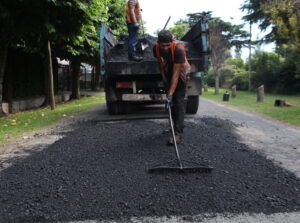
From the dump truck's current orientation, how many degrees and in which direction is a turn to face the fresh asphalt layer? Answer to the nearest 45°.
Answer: approximately 180°

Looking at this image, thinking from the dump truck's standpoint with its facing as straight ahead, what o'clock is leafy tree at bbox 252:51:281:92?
The leafy tree is roughly at 1 o'clock from the dump truck.

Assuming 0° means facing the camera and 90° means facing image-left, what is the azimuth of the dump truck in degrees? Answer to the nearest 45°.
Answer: approximately 180°

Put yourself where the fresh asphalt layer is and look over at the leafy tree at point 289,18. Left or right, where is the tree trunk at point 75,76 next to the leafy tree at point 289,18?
left

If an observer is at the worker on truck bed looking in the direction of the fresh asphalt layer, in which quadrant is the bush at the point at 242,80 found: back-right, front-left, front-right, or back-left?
back-left

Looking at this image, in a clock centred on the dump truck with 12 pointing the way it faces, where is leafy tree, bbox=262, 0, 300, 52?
The leafy tree is roughly at 2 o'clock from the dump truck.

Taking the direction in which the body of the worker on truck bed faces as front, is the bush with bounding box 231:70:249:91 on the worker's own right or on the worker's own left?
on the worker's own left
